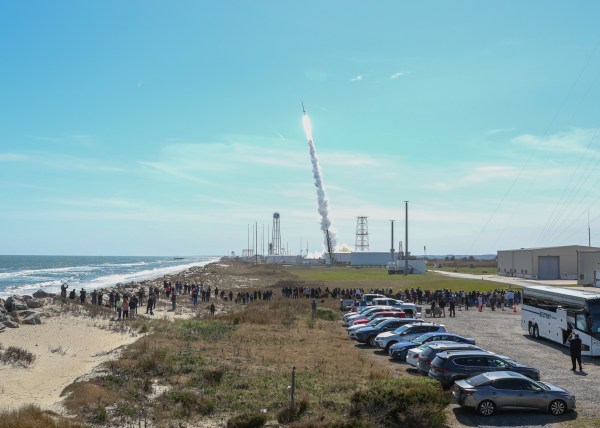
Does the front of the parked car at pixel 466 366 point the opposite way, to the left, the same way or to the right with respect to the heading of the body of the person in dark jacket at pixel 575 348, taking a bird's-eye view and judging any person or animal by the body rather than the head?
to the right

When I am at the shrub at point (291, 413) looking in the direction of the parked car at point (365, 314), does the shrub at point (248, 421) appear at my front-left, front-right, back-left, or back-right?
back-left

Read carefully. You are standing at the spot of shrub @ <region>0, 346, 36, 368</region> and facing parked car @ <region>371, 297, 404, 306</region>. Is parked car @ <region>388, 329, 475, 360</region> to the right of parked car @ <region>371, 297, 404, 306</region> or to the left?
right
